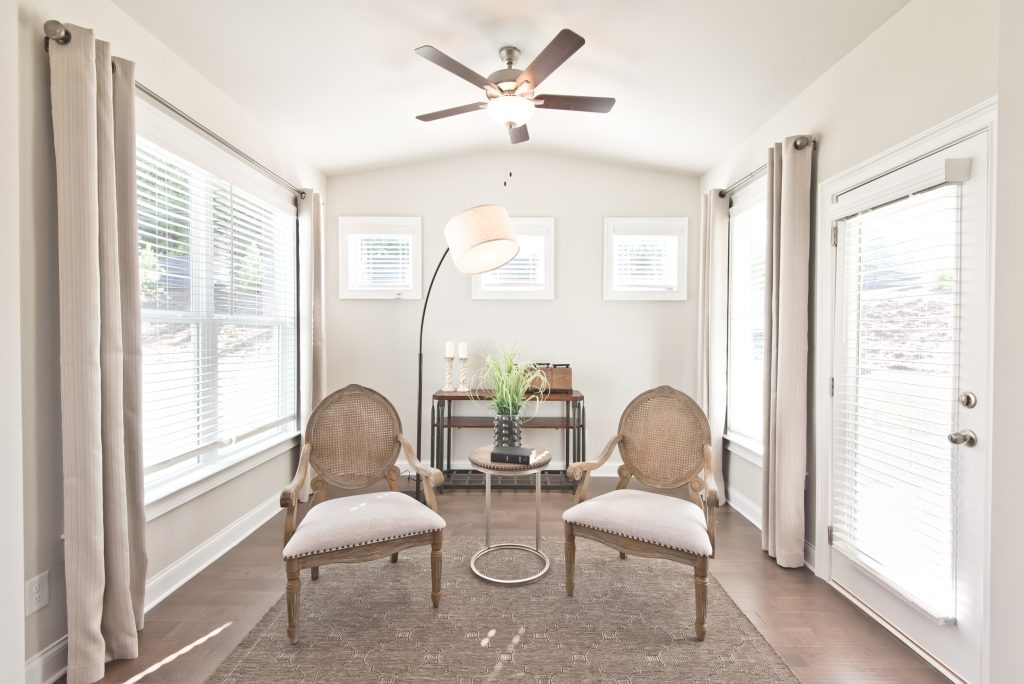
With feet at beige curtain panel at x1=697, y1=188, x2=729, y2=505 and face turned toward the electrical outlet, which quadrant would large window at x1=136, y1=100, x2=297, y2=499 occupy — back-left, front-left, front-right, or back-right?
front-right

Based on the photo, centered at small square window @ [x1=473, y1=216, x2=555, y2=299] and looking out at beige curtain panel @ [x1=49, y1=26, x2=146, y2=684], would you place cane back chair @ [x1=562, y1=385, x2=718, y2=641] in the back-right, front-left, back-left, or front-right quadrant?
front-left

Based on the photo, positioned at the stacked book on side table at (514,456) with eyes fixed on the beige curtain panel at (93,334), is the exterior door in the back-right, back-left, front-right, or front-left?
back-left

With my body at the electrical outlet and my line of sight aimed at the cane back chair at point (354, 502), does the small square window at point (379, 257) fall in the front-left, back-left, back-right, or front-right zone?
front-left

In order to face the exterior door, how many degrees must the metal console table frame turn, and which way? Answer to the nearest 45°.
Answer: approximately 45° to its left

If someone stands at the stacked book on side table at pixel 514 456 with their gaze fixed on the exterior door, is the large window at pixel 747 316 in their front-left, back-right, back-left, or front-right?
front-left

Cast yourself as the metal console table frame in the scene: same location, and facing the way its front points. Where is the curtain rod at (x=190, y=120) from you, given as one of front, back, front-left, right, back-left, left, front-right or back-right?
front-right

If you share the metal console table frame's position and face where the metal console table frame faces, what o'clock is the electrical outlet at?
The electrical outlet is roughly at 1 o'clock from the metal console table frame.

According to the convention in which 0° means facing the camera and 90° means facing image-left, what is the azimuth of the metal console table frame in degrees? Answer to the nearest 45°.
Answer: approximately 0°

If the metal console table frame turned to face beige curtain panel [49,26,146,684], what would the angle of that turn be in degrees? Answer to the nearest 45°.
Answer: approximately 45° to its right

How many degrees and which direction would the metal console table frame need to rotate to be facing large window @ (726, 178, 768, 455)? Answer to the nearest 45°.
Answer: approximately 90° to its left

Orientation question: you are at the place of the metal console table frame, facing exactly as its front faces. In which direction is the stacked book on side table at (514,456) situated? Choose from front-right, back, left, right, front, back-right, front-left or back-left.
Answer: front

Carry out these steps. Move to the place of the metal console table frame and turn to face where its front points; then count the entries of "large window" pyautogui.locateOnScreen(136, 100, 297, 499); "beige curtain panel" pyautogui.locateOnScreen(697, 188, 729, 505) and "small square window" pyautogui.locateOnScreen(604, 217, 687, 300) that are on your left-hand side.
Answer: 2

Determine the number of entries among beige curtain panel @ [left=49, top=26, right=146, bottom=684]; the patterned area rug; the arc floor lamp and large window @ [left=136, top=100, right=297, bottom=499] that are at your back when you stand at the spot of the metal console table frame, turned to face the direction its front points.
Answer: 0

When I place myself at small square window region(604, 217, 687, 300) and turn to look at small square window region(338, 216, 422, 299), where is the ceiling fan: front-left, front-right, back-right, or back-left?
front-left

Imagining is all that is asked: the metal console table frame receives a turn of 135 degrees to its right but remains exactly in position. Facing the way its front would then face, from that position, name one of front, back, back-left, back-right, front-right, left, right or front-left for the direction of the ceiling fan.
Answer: back-left

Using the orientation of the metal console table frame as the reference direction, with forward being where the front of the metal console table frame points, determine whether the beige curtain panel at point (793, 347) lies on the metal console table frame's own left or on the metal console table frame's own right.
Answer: on the metal console table frame's own left

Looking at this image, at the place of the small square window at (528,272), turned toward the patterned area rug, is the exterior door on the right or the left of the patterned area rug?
left
